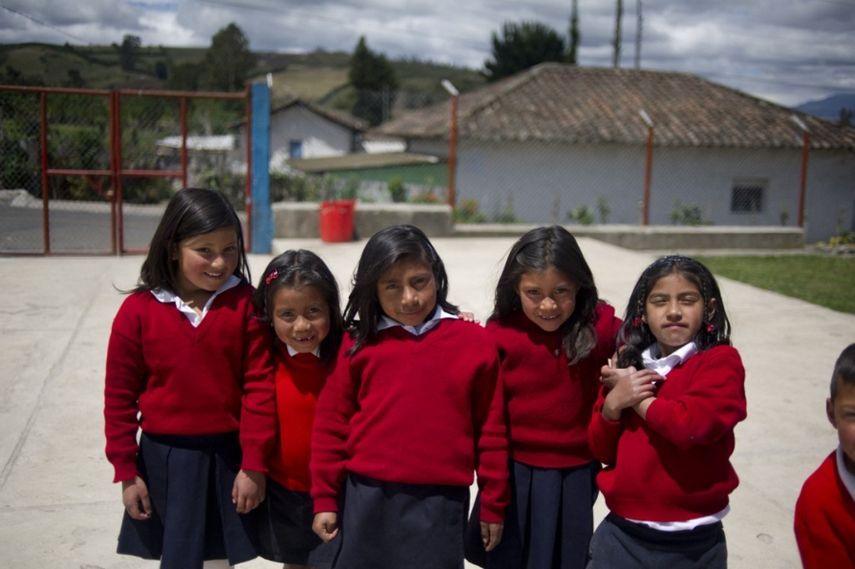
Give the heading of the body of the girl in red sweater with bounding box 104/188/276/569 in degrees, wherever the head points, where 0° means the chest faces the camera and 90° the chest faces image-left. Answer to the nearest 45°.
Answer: approximately 0°

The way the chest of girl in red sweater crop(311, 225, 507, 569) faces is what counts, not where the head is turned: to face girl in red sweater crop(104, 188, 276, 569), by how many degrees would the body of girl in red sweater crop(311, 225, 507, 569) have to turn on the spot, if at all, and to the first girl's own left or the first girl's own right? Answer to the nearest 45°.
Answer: approximately 90° to the first girl's own right

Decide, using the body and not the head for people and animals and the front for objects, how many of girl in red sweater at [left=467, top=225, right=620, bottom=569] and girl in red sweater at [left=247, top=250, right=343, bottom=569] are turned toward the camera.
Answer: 2

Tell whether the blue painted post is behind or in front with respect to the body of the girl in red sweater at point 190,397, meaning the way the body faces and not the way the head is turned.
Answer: behind

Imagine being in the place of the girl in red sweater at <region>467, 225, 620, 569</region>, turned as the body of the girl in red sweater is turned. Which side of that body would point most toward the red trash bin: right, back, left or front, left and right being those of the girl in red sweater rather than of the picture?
back

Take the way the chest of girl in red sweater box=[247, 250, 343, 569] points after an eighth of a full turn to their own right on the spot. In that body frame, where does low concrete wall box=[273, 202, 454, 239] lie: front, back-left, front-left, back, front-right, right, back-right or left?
back-right

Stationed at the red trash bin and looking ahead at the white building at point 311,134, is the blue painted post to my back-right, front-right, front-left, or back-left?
back-left

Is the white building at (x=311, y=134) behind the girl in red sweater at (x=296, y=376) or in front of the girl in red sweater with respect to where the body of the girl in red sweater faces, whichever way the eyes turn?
behind

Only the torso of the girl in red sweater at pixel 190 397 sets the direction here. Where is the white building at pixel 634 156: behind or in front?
behind

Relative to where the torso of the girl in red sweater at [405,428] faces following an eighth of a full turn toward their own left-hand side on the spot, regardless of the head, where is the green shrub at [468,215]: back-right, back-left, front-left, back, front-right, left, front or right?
back-left
